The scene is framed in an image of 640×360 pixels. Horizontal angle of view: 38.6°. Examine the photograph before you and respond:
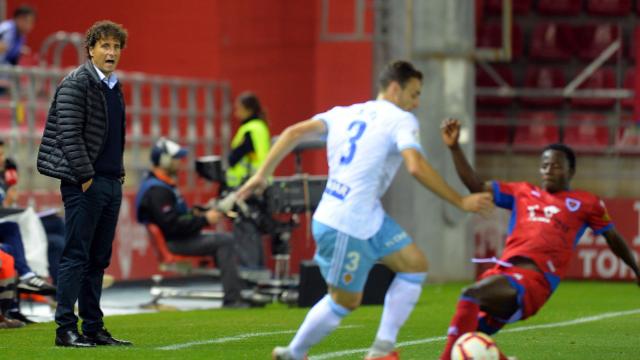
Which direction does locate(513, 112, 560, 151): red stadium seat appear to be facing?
toward the camera

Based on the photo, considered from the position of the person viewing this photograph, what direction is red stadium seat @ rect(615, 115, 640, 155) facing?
facing the viewer

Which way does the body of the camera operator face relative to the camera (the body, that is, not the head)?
to the viewer's right

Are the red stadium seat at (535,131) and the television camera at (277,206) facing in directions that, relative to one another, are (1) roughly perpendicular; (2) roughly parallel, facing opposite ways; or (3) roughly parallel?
roughly perpendicular

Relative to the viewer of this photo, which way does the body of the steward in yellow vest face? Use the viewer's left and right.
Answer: facing to the left of the viewer

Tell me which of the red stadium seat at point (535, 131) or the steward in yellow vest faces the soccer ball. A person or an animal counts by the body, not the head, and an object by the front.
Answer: the red stadium seat

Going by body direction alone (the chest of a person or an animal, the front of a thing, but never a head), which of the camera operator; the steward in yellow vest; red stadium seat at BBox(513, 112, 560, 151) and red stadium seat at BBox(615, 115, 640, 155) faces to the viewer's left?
the steward in yellow vest

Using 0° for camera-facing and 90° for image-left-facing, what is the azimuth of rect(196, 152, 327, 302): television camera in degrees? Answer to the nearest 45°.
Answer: approximately 270°

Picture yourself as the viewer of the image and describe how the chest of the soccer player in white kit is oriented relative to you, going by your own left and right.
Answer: facing away from the viewer and to the right of the viewer

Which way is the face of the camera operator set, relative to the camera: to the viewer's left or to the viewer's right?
to the viewer's right

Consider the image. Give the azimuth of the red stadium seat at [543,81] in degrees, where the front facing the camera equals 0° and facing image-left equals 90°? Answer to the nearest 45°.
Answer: approximately 0°

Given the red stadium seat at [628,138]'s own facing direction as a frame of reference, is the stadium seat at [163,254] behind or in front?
in front

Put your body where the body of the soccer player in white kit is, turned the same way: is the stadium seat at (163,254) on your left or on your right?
on your left

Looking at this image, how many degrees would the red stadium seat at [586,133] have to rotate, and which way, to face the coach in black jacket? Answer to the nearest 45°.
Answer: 0° — it already faces them
